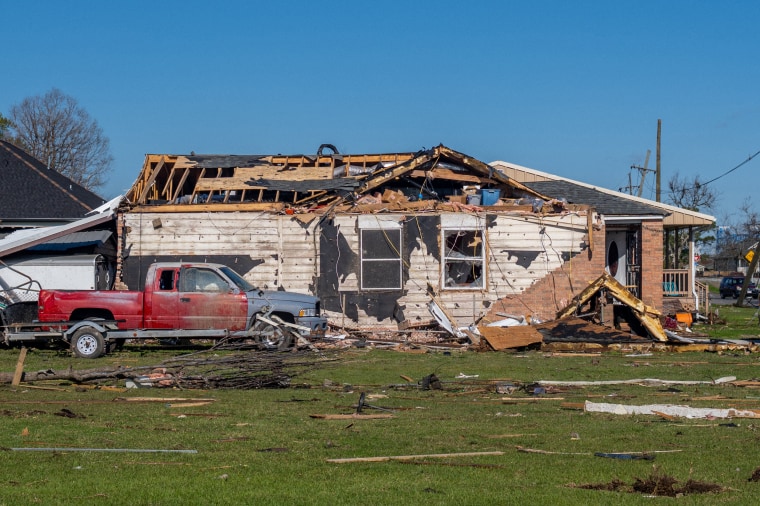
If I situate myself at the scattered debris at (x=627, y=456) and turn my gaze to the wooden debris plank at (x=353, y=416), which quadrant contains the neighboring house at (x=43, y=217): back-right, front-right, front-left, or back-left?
front-right

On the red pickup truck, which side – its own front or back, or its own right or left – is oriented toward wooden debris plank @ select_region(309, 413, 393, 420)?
right

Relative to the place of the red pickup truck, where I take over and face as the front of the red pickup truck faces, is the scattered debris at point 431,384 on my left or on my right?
on my right

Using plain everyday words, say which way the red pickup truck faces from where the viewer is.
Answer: facing to the right of the viewer

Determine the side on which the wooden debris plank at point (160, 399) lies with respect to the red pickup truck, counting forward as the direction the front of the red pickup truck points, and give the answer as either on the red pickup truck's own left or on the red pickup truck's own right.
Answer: on the red pickup truck's own right

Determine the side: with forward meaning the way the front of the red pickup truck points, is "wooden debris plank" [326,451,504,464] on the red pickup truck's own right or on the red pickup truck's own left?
on the red pickup truck's own right

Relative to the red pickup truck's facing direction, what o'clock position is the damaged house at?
The damaged house is roughly at 11 o'clock from the red pickup truck.

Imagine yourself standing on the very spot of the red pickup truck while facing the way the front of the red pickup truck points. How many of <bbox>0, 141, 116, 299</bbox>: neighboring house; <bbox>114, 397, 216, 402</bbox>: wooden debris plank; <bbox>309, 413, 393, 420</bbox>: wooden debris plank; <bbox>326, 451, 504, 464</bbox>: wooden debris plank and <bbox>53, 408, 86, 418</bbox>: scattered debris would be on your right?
4

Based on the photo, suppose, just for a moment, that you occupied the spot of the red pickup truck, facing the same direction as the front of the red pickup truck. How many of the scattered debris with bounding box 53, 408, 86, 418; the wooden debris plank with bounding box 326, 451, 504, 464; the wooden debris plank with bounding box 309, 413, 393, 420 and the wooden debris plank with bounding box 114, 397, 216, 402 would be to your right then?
4

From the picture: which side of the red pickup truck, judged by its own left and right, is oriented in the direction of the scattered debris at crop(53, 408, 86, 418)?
right

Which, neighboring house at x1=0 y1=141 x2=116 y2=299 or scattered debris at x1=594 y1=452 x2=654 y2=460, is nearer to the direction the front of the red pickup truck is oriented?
the scattered debris

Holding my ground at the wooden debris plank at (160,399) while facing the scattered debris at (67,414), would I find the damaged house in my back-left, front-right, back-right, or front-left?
back-right

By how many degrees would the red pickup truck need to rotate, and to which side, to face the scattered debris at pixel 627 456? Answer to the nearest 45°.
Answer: approximately 90° to its right
